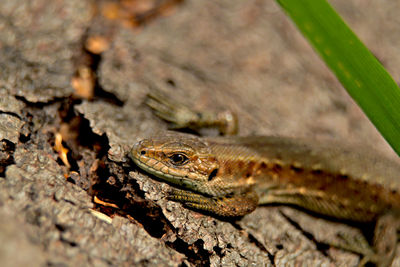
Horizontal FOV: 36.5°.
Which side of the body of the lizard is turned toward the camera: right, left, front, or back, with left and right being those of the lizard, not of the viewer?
left
